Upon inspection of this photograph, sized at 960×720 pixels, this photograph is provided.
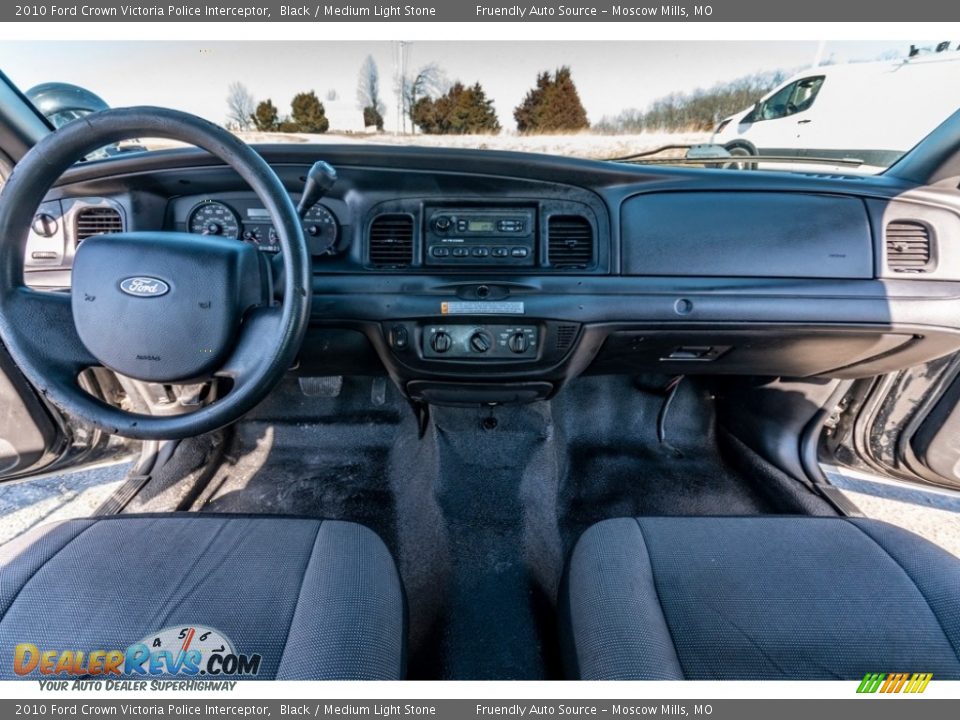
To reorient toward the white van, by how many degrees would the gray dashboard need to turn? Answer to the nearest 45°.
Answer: approximately 90° to its left

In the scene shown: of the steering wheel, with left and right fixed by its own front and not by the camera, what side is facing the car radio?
left

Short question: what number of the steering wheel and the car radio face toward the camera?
2

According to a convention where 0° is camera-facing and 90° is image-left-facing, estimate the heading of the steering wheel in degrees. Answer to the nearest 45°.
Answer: approximately 0°

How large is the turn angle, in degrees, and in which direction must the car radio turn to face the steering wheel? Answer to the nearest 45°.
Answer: approximately 45° to its right

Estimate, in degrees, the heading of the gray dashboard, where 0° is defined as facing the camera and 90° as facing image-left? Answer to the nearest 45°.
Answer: approximately 0°

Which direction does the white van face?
to the viewer's left
